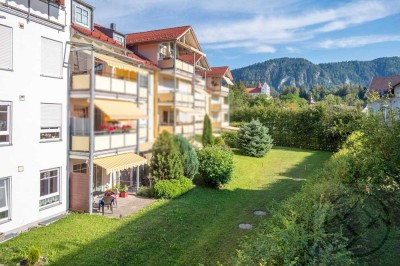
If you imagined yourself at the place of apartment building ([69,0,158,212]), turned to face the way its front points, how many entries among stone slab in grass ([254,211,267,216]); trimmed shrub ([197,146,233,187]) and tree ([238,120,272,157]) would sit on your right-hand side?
0

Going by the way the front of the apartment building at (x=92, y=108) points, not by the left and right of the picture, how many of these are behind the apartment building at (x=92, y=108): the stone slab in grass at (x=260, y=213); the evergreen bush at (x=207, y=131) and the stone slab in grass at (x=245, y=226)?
0

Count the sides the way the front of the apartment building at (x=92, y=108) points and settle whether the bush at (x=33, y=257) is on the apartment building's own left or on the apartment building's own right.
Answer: on the apartment building's own right

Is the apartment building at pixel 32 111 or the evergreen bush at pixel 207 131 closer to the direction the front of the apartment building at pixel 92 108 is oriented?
the evergreen bush

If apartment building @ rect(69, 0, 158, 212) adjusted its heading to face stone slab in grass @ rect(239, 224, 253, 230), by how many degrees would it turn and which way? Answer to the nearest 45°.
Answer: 0° — it already faces it

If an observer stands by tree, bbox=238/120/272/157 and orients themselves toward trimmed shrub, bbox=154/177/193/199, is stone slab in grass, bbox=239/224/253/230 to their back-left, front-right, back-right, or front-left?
front-left

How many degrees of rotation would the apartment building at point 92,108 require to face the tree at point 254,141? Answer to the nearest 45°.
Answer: approximately 90° to its left

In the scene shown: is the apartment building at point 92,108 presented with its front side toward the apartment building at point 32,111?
no

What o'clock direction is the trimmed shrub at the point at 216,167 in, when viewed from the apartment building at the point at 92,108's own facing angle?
The trimmed shrub is roughly at 10 o'clock from the apartment building.

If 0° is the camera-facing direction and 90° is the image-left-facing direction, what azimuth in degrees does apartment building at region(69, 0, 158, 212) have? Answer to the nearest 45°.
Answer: approximately 315°

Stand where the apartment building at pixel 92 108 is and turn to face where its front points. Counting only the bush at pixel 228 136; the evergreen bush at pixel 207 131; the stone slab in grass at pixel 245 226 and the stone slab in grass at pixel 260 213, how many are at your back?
0
